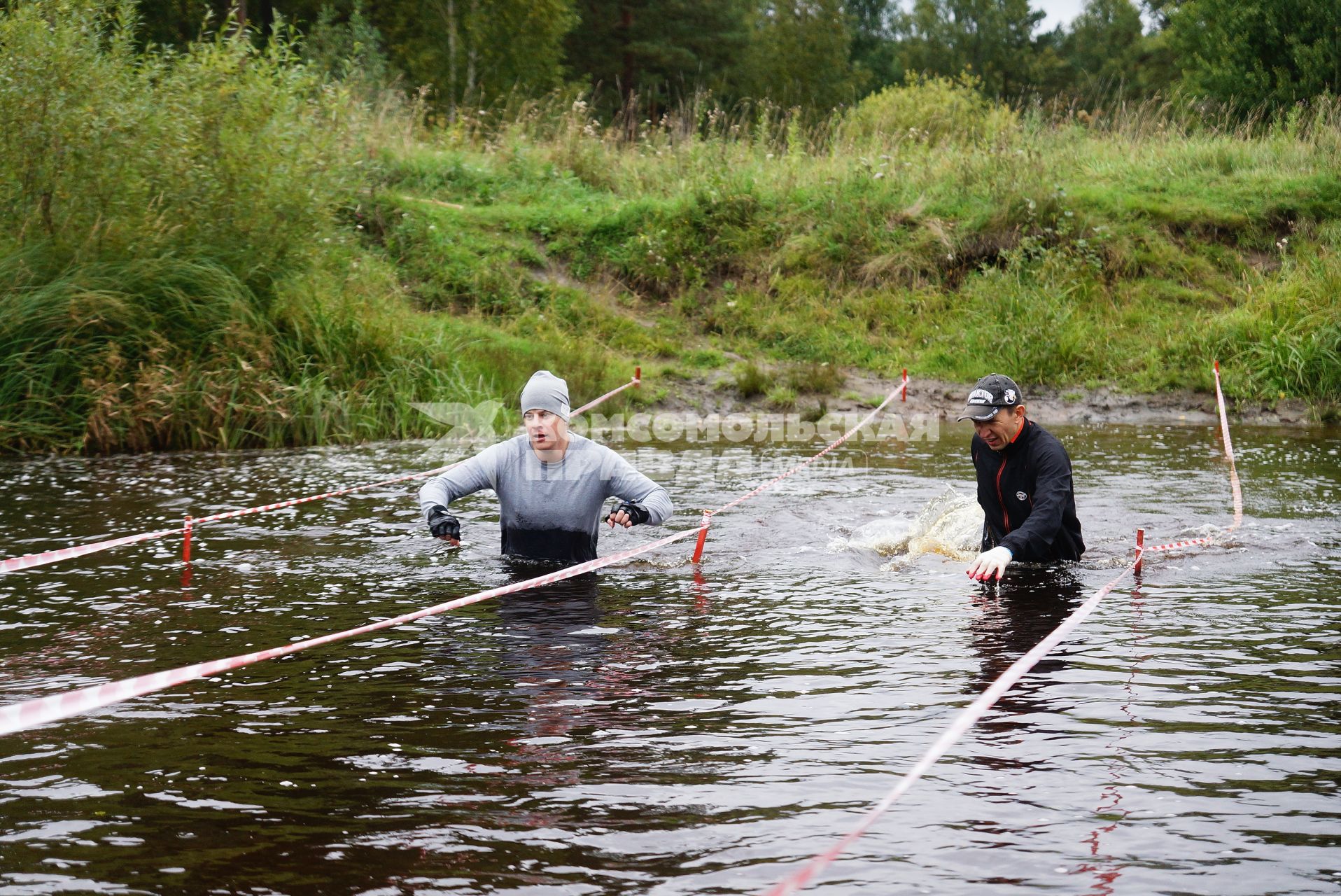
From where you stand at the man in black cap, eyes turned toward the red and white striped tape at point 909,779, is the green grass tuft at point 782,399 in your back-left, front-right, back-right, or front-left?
back-right

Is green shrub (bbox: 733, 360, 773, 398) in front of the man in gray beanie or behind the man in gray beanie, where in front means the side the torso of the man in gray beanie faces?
behind

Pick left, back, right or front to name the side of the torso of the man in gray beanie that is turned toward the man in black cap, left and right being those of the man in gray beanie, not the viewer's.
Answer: left

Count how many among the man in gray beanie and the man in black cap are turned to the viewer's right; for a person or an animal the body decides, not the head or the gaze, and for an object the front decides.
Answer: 0

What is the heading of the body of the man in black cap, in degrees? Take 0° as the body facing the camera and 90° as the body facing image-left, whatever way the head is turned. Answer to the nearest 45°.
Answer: approximately 45°

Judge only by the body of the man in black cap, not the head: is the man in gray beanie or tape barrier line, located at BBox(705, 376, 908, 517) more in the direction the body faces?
the man in gray beanie

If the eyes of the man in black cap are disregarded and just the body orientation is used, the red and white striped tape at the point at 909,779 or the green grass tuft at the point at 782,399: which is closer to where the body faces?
the red and white striped tape

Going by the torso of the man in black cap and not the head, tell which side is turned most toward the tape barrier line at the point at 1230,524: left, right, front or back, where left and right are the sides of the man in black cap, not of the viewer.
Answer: back

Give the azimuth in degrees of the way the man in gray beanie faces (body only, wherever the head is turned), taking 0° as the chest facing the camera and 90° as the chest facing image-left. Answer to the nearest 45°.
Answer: approximately 0°

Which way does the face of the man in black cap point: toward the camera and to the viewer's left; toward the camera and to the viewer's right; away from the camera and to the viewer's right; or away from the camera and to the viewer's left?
toward the camera and to the viewer's left

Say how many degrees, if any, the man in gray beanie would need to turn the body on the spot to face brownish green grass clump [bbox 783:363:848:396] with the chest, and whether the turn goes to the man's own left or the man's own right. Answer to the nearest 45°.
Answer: approximately 180°
